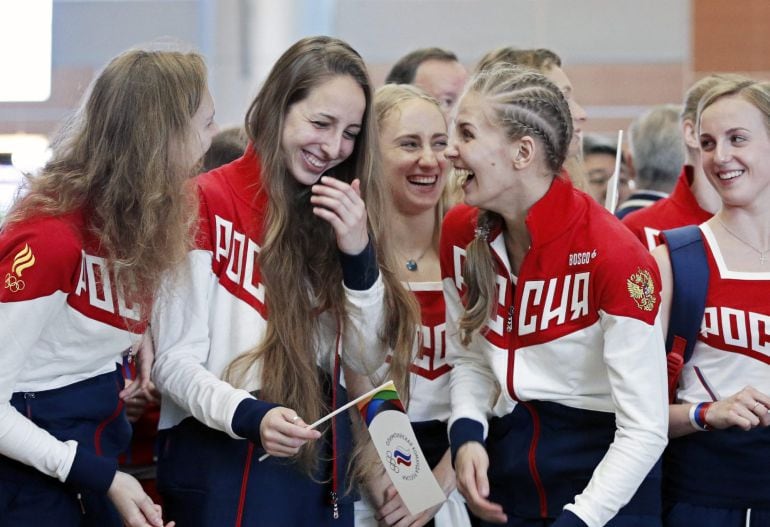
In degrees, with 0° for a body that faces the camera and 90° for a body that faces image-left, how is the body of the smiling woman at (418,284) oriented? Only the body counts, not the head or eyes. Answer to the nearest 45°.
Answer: approximately 0°

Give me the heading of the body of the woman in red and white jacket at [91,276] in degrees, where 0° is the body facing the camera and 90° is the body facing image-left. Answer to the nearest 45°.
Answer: approximately 315°

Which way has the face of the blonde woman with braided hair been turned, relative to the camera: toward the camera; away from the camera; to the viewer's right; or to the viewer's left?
to the viewer's left

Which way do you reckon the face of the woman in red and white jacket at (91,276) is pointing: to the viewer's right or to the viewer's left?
to the viewer's right

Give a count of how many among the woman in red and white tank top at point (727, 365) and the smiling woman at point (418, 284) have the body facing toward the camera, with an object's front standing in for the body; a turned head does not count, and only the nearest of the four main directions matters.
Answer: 2
